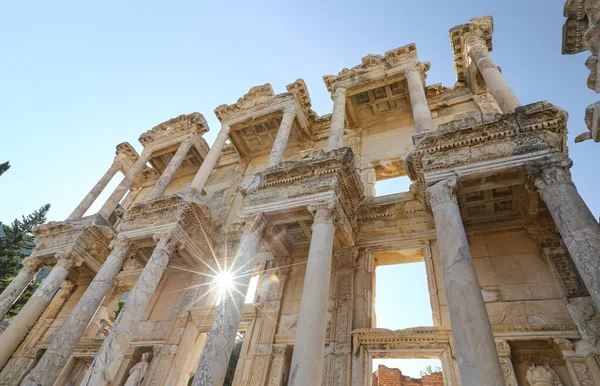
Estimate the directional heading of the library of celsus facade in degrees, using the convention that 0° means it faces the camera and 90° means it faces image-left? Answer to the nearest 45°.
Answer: approximately 45°

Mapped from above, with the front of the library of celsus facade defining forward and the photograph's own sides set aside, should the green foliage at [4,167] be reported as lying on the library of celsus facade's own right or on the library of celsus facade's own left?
on the library of celsus facade's own right
